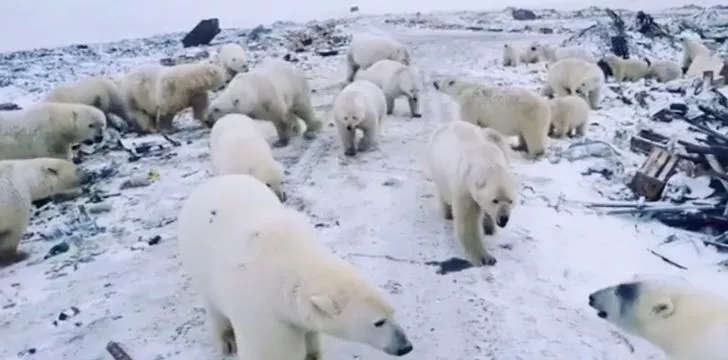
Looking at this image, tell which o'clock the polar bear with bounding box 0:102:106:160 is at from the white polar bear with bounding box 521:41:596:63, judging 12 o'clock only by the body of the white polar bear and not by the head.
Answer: The polar bear is roughly at 10 o'clock from the white polar bear.

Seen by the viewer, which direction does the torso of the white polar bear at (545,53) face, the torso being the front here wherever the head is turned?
to the viewer's left

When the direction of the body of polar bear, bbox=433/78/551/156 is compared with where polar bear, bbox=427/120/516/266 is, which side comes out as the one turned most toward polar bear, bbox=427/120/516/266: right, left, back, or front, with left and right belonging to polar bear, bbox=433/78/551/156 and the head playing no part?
left

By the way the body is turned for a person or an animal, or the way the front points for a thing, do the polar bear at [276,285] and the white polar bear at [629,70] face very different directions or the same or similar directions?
very different directions

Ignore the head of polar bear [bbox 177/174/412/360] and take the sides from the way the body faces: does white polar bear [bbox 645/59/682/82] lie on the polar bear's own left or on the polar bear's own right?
on the polar bear's own left

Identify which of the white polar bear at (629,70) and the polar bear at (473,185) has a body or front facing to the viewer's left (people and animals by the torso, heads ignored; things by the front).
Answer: the white polar bear

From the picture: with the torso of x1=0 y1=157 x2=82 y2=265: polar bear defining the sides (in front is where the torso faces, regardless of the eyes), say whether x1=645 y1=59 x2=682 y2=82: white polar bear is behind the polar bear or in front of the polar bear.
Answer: in front

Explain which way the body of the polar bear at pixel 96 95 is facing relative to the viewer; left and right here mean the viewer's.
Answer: facing to the right of the viewer

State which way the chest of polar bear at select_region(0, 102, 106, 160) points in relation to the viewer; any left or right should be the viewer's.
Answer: facing to the right of the viewer

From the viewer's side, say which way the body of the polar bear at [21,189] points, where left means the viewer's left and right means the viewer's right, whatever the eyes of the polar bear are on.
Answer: facing to the right of the viewer

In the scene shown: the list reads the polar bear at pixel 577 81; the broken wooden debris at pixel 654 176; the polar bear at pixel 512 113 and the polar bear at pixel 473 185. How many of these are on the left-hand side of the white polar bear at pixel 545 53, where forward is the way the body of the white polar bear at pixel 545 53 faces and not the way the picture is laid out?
4

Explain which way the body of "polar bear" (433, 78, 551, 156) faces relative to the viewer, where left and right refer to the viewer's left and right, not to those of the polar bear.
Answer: facing to the left of the viewer

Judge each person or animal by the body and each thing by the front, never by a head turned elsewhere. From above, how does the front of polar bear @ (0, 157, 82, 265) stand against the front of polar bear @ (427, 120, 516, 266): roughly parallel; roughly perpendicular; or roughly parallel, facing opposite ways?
roughly perpendicular
